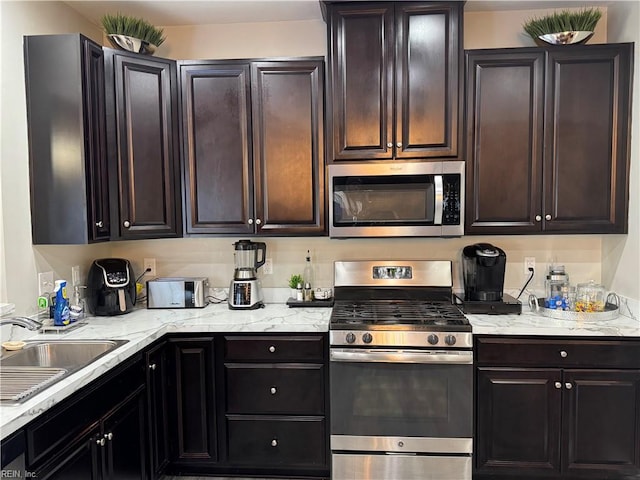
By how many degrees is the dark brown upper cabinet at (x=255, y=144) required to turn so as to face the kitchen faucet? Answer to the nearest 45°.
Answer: approximately 45° to its right

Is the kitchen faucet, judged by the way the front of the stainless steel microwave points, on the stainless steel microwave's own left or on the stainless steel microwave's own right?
on the stainless steel microwave's own right

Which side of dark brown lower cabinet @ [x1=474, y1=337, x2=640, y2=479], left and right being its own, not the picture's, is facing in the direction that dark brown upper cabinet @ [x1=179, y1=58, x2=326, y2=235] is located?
right

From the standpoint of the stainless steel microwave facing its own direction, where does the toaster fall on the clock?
The toaster is roughly at 3 o'clock from the stainless steel microwave.

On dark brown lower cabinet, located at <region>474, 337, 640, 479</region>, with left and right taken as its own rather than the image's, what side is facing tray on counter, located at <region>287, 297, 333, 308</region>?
right

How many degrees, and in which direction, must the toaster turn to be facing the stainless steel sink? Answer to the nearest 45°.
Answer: approximately 45° to its right

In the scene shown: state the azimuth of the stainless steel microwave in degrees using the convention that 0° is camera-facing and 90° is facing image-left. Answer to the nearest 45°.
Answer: approximately 0°
